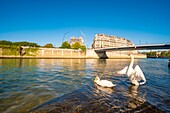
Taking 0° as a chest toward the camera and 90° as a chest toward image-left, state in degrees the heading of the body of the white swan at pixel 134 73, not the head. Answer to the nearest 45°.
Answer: approximately 45°
